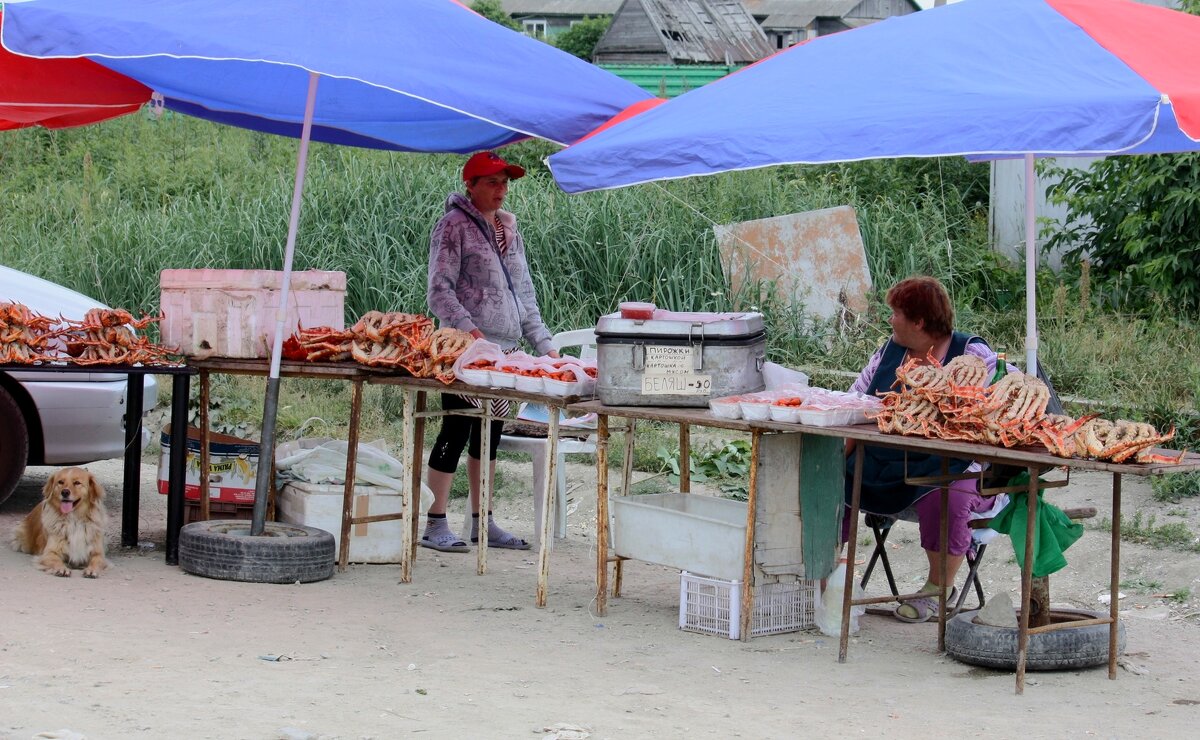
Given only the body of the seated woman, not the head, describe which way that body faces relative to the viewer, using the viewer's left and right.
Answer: facing the viewer and to the left of the viewer

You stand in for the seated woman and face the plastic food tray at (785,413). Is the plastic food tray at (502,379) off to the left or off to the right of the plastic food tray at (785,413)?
right

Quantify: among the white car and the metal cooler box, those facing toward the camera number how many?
1

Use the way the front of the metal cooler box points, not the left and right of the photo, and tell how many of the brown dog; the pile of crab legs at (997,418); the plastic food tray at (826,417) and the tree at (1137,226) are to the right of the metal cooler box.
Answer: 1

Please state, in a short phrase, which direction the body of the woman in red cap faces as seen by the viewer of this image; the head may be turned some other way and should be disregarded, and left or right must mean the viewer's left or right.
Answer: facing the viewer and to the right of the viewer

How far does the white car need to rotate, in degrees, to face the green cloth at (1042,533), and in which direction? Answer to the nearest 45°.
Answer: approximately 45° to its right

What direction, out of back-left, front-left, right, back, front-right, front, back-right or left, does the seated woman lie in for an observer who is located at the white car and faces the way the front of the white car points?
front-right

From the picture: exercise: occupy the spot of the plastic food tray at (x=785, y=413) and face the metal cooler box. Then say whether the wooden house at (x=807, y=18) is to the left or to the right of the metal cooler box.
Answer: right

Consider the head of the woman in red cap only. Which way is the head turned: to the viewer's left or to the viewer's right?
to the viewer's right

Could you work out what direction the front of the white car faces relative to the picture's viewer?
facing to the right of the viewer

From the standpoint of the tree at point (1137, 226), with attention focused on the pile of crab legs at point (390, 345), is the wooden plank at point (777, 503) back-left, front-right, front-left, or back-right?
front-left

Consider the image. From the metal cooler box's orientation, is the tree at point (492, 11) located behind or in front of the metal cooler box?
behind

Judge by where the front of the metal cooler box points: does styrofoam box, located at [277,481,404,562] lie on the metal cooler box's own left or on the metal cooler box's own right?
on the metal cooler box's own right

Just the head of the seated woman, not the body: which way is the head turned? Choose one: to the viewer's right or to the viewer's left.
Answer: to the viewer's left

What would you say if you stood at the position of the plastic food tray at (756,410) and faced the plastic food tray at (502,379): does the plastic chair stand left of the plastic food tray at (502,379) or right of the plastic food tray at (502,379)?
right

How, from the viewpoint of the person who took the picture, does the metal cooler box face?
facing the viewer

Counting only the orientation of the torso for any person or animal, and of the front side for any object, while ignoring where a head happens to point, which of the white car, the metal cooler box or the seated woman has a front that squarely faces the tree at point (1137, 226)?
the white car
